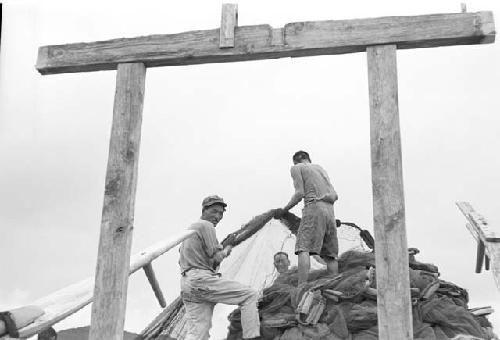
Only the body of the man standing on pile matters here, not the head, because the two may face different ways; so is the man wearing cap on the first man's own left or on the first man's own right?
on the first man's own left

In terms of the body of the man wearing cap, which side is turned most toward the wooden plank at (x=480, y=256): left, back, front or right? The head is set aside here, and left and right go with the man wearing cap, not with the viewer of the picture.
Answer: front

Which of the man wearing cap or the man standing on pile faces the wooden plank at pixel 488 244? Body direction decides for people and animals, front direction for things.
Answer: the man wearing cap

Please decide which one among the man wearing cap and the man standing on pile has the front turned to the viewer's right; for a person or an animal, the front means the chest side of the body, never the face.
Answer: the man wearing cap

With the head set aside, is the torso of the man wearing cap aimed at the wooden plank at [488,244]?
yes

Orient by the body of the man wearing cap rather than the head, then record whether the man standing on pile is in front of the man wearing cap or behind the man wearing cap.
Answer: in front

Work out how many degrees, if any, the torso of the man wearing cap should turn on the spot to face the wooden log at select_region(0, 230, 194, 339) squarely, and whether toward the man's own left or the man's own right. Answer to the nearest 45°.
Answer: approximately 135° to the man's own right

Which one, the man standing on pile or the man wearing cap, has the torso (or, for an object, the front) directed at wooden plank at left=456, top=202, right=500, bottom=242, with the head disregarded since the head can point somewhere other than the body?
the man wearing cap

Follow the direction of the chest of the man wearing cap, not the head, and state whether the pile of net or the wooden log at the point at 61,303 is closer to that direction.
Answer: the pile of net

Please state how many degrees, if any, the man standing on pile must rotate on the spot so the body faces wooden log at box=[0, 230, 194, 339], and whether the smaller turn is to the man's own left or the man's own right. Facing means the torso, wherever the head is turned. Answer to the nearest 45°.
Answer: approximately 90° to the man's own left

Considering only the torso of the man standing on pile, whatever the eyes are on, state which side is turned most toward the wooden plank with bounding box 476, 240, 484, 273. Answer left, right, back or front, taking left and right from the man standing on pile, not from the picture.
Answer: right

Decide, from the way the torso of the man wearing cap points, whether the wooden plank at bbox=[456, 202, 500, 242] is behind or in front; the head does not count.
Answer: in front

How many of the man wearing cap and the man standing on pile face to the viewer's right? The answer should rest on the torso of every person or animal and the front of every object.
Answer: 1

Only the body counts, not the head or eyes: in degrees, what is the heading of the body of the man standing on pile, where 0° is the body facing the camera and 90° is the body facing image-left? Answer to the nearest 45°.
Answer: approximately 135°

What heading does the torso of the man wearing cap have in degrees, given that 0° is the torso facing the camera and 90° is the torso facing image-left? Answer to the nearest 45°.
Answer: approximately 270°
